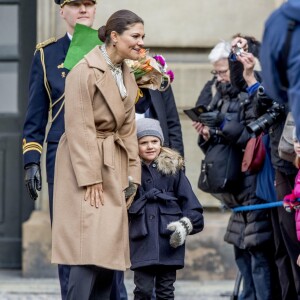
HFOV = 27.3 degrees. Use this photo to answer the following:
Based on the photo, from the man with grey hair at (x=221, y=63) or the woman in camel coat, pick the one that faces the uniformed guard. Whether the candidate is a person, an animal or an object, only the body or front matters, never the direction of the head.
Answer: the man with grey hair

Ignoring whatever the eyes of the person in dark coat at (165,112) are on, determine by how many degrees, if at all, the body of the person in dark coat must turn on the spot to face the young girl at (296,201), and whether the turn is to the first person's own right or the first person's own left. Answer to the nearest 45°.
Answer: approximately 90° to the first person's own left

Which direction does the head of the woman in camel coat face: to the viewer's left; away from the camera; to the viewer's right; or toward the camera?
to the viewer's right

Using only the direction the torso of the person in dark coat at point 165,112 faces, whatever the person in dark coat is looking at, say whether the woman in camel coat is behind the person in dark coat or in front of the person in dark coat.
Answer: in front

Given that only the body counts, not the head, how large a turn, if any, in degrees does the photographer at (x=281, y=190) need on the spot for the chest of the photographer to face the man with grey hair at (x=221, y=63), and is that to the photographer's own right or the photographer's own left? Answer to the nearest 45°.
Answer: approximately 45° to the photographer's own right

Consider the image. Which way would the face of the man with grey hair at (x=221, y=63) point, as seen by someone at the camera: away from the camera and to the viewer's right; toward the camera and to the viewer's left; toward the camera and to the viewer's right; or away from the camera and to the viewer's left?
toward the camera and to the viewer's left

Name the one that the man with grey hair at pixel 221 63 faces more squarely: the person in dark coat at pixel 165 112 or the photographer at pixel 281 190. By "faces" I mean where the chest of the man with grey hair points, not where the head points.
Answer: the person in dark coat

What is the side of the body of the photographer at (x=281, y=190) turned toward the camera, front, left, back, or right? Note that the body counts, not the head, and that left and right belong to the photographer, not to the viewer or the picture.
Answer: left

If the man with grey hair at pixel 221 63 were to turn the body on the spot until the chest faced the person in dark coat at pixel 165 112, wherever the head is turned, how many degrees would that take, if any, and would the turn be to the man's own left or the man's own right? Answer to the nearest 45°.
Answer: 0° — they already face them

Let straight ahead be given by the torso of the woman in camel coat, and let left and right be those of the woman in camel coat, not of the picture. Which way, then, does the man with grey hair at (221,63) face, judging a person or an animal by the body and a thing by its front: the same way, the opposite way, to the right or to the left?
to the right

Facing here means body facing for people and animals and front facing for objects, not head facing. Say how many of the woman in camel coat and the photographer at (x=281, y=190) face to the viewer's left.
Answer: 1

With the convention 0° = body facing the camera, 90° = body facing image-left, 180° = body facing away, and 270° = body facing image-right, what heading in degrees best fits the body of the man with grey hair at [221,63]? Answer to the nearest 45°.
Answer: approximately 45°
